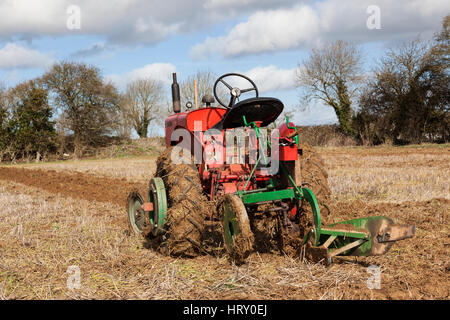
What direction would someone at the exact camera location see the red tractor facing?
facing away from the viewer and to the left of the viewer
